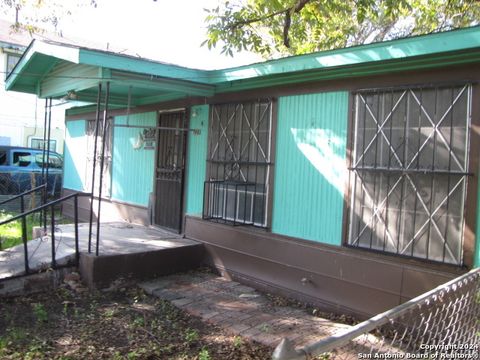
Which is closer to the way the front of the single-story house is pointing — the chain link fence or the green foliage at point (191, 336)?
the green foliage

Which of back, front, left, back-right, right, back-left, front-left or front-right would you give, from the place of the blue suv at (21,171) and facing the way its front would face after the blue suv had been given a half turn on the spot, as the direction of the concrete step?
left

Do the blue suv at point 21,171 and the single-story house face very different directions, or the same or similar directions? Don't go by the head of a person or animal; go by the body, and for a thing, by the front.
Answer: very different directions

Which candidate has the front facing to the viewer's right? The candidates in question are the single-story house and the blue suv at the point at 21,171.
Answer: the blue suv

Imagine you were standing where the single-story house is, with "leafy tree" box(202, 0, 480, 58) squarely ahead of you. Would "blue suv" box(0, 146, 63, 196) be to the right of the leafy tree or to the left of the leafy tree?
left

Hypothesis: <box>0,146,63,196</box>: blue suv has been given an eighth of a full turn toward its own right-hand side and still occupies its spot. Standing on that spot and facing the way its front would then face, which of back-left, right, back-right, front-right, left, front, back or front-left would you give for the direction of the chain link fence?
front-right

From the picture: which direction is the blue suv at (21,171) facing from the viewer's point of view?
to the viewer's right

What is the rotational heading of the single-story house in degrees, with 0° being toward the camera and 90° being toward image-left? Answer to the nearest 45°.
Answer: approximately 45°

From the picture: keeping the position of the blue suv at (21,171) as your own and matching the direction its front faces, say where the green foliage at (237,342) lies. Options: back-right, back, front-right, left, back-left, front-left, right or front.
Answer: right

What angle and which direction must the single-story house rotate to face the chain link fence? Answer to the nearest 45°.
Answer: approximately 45° to its left

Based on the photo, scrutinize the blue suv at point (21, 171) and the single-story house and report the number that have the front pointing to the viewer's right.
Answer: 1

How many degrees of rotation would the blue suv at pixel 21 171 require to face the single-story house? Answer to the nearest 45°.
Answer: approximately 90° to its right

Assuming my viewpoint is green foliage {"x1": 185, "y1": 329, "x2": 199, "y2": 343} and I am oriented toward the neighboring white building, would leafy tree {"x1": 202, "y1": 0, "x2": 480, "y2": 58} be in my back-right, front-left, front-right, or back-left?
front-right

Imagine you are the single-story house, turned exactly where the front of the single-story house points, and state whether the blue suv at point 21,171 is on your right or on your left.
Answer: on your right

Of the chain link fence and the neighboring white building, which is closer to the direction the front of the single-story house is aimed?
the chain link fence
